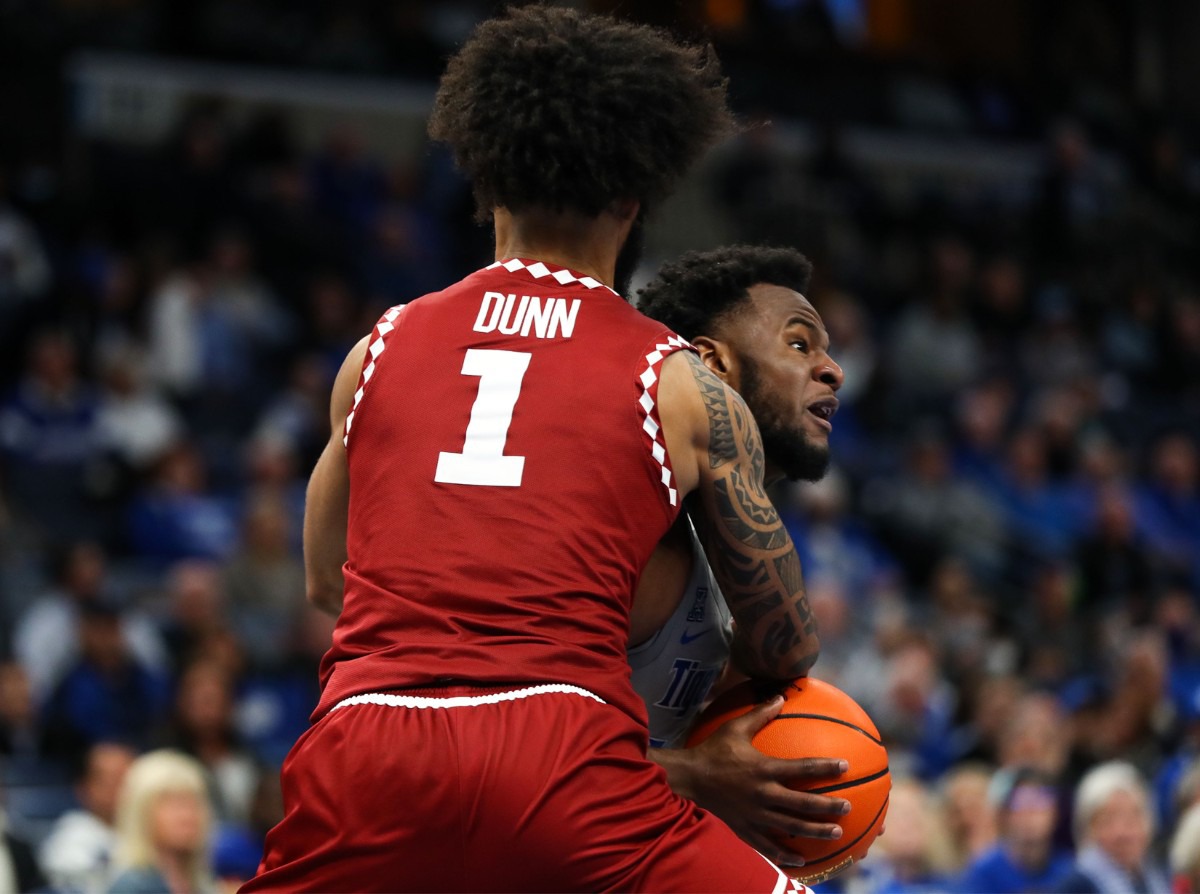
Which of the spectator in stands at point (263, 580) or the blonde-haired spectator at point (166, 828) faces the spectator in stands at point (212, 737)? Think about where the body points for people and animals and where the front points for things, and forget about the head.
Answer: the spectator in stands at point (263, 580)

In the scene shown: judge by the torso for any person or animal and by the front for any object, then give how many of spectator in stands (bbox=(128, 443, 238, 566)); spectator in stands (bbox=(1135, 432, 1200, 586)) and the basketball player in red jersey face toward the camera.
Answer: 2

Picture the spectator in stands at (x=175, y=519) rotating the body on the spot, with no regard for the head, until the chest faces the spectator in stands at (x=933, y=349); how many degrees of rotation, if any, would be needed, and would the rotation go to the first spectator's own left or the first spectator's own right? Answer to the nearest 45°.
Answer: approximately 135° to the first spectator's own left

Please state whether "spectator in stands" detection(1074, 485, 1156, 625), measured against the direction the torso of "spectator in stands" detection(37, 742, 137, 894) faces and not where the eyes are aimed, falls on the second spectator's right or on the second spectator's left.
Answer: on the second spectator's left

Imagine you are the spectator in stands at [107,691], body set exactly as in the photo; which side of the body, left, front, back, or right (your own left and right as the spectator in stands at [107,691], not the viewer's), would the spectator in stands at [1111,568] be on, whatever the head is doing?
left

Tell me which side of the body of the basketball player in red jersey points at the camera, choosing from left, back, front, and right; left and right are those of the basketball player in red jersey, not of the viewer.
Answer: back

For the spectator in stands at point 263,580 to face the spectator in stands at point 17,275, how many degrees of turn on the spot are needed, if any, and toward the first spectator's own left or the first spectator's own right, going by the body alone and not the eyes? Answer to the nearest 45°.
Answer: approximately 135° to the first spectator's own right

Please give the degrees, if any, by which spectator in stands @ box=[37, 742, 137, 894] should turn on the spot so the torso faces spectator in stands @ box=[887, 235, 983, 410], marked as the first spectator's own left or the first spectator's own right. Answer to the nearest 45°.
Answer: approximately 90° to the first spectator's own left

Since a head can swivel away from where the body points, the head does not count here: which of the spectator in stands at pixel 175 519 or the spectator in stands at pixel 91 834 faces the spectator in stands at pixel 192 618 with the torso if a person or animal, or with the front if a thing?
the spectator in stands at pixel 175 519

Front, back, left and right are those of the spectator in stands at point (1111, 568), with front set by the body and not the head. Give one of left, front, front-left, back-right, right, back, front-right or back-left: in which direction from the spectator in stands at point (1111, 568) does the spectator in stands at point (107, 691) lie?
front-right

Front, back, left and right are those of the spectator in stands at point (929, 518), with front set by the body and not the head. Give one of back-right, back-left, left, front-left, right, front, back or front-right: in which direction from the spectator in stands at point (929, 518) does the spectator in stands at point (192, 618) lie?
front-right

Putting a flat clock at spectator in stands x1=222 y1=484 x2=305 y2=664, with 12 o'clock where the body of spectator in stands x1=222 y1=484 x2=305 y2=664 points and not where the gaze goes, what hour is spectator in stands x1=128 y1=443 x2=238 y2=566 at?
spectator in stands x1=128 y1=443 x2=238 y2=566 is roughly at 5 o'clock from spectator in stands x1=222 y1=484 x2=305 y2=664.

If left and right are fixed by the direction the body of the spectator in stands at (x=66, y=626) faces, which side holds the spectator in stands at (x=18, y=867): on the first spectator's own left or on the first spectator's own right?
on the first spectator's own right

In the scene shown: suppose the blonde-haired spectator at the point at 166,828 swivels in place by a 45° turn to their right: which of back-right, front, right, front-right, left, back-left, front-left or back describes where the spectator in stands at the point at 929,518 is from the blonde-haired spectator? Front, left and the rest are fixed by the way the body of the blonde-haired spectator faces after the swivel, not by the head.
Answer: back-left

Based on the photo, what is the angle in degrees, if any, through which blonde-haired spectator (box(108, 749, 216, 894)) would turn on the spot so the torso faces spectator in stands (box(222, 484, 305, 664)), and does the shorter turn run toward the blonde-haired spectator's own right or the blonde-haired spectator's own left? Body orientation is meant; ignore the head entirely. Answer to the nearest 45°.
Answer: approximately 135° to the blonde-haired spectator's own left

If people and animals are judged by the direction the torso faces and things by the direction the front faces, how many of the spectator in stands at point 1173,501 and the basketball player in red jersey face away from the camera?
1

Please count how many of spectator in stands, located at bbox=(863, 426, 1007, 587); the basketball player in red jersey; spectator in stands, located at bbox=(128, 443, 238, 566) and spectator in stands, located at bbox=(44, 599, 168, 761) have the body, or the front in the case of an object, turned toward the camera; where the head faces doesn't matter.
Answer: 3
